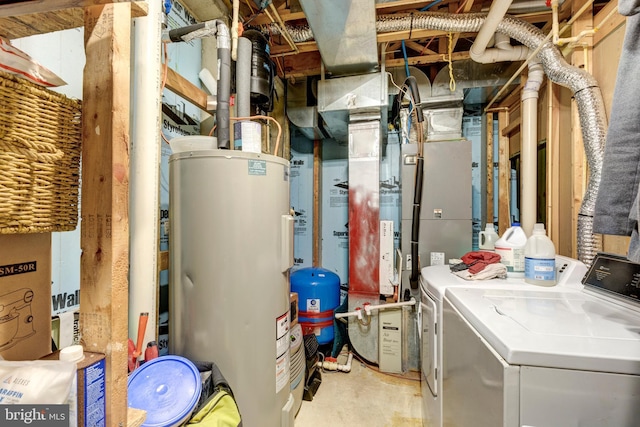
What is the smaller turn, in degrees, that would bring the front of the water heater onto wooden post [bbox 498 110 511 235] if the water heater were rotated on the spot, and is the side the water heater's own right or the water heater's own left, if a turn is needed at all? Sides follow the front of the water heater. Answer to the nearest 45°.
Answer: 0° — it already faces it

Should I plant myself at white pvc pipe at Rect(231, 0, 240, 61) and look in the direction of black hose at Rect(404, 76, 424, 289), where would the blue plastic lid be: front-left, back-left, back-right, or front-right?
back-right

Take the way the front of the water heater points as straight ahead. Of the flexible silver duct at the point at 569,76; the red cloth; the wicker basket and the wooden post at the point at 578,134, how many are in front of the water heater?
3

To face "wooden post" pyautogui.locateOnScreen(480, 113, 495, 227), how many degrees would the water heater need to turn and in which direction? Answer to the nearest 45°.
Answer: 0° — it already faces it

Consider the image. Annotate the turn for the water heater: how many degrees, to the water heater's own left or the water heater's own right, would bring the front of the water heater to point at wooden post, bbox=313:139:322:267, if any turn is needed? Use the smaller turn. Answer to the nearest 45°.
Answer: approximately 45° to the water heater's own left

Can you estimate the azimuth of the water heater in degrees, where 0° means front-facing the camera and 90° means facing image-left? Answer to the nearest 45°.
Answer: approximately 270°

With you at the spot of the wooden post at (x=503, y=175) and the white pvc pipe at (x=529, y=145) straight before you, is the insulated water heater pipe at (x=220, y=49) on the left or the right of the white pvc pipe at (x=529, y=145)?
right
